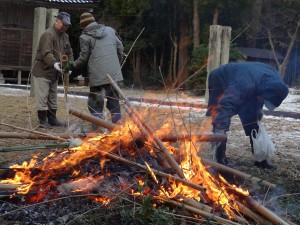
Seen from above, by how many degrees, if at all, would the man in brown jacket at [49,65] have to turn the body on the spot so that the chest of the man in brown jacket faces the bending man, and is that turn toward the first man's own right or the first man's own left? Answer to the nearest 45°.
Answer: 0° — they already face them

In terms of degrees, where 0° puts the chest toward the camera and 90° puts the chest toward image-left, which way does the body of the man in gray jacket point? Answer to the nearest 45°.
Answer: approximately 135°

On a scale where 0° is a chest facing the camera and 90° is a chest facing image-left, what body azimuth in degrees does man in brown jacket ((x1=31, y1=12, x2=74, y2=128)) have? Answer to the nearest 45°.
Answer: approximately 315°

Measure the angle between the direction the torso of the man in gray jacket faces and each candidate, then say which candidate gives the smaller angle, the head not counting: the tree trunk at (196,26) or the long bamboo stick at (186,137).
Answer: the tree trunk

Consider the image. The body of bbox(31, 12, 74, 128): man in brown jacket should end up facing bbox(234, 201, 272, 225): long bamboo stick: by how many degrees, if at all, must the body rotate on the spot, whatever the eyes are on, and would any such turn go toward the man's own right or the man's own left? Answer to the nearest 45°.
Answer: approximately 45° to the man's own right

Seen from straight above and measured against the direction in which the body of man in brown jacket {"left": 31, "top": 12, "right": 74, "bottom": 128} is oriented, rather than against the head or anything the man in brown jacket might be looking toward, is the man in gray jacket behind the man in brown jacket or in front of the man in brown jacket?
in front

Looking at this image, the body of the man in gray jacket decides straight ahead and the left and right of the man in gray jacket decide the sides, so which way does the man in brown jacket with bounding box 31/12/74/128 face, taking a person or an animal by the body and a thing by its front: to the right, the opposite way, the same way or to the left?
the opposite way

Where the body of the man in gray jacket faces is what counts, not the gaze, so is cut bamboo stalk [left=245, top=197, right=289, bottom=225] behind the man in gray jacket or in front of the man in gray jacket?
behind
